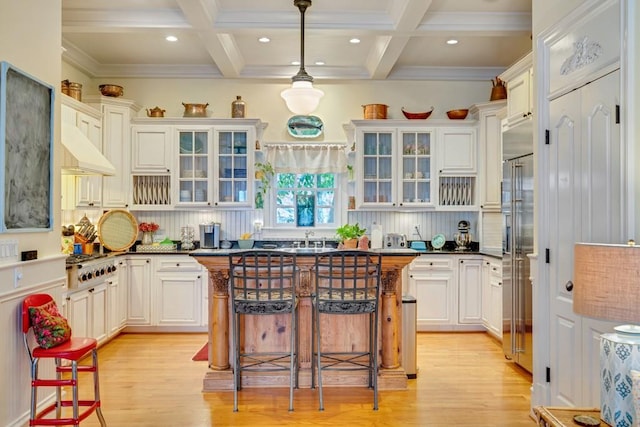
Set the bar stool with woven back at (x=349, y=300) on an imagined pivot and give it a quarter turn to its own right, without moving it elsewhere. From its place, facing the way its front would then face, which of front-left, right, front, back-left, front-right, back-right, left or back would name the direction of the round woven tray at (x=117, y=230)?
back-left

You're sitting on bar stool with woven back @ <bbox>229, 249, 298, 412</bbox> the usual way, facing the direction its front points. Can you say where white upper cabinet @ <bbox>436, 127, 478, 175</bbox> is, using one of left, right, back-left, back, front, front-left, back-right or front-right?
front-right

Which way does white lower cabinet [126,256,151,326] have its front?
toward the camera

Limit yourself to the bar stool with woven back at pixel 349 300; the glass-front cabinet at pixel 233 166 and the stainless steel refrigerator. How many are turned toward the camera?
1

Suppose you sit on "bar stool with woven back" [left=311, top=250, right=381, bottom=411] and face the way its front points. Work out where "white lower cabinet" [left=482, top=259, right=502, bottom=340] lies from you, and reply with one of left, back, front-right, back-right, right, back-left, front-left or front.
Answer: front-right

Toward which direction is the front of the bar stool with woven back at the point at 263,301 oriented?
away from the camera

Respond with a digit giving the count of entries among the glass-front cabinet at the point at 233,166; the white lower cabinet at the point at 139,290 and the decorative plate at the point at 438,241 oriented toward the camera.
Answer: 3

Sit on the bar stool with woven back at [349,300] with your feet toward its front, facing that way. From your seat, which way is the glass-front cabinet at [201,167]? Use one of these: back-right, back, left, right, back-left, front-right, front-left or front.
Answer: front-left

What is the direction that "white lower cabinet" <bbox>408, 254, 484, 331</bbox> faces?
toward the camera

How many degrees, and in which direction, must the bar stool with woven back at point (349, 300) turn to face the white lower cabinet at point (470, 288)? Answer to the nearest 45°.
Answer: approximately 45° to its right

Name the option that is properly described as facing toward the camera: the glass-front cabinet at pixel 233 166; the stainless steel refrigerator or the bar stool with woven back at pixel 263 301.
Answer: the glass-front cabinet

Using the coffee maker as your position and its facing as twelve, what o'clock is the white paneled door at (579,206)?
The white paneled door is roughly at 11 o'clock from the coffee maker.

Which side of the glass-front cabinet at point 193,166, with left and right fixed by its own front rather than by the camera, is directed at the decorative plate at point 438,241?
left
